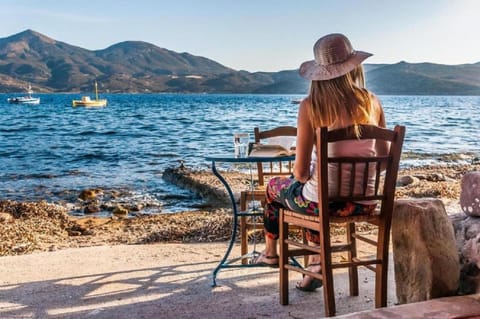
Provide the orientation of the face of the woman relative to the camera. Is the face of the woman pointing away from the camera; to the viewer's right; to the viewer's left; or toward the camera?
away from the camera

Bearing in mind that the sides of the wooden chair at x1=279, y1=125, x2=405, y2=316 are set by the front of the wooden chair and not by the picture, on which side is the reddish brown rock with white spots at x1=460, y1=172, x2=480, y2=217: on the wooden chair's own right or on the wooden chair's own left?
on the wooden chair's own right

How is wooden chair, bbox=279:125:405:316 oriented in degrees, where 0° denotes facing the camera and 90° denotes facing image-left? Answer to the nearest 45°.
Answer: approximately 135°

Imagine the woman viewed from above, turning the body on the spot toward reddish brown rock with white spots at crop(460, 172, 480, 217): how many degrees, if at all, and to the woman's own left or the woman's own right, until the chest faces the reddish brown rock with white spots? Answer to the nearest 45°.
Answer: approximately 135° to the woman's own right

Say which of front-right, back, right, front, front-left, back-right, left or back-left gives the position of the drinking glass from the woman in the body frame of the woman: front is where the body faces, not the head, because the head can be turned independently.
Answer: front

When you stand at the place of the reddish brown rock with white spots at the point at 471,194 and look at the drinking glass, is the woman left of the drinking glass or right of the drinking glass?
left

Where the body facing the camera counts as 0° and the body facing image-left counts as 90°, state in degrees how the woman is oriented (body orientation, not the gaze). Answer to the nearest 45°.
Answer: approximately 135°
